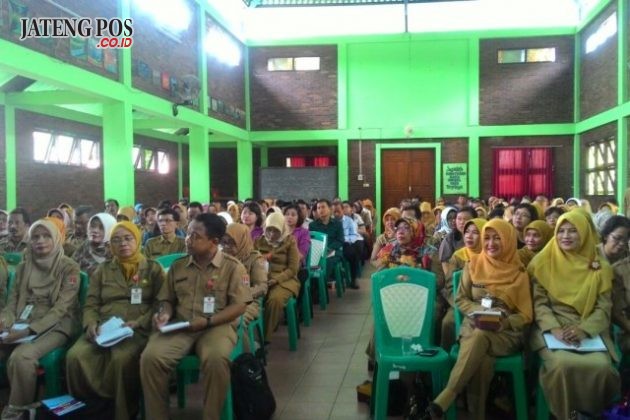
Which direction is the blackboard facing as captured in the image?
toward the camera

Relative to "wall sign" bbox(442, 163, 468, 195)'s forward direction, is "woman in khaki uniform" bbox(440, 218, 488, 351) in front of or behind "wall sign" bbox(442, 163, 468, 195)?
in front

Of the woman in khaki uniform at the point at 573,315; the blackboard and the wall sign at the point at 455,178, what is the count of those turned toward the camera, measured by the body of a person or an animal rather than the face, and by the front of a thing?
3

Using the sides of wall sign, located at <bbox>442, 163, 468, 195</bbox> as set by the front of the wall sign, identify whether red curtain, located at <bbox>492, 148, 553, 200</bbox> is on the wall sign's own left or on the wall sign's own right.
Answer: on the wall sign's own left

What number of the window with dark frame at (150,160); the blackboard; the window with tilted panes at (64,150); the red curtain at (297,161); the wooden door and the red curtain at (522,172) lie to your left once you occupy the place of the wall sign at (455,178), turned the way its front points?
1

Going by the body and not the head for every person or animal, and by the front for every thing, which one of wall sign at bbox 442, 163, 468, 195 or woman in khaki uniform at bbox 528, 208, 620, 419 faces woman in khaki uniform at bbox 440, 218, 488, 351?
the wall sign

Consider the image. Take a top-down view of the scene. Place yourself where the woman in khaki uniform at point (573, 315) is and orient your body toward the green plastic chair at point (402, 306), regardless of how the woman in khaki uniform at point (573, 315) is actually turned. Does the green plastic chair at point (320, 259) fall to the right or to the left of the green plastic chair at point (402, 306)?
right

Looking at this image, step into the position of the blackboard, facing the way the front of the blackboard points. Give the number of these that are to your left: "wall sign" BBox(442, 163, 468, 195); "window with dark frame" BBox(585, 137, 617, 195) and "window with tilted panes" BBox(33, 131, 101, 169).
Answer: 2

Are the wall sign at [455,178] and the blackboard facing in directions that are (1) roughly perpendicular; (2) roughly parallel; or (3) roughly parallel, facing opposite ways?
roughly parallel

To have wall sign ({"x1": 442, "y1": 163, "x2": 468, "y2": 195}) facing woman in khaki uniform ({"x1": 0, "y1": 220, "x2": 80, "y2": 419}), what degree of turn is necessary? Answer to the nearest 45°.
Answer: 0° — it already faces them

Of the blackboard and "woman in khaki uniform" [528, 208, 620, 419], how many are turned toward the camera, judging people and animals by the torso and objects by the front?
2

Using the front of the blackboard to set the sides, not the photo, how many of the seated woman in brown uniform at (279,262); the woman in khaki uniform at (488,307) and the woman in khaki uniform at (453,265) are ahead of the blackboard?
3

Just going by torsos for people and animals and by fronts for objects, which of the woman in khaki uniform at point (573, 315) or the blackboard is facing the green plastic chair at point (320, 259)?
the blackboard

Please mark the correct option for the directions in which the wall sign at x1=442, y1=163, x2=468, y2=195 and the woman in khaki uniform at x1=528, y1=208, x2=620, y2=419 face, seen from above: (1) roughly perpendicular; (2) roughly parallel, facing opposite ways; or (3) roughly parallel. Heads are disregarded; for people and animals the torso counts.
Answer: roughly parallel

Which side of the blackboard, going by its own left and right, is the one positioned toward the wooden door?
left

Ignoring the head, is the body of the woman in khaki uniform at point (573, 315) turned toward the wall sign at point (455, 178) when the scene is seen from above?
no

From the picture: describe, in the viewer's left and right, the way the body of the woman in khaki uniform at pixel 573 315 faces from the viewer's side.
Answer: facing the viewer

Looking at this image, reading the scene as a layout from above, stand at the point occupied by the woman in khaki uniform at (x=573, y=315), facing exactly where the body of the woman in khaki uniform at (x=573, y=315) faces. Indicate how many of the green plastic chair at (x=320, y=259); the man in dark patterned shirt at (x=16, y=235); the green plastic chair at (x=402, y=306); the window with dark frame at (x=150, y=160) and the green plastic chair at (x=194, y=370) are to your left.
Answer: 0
